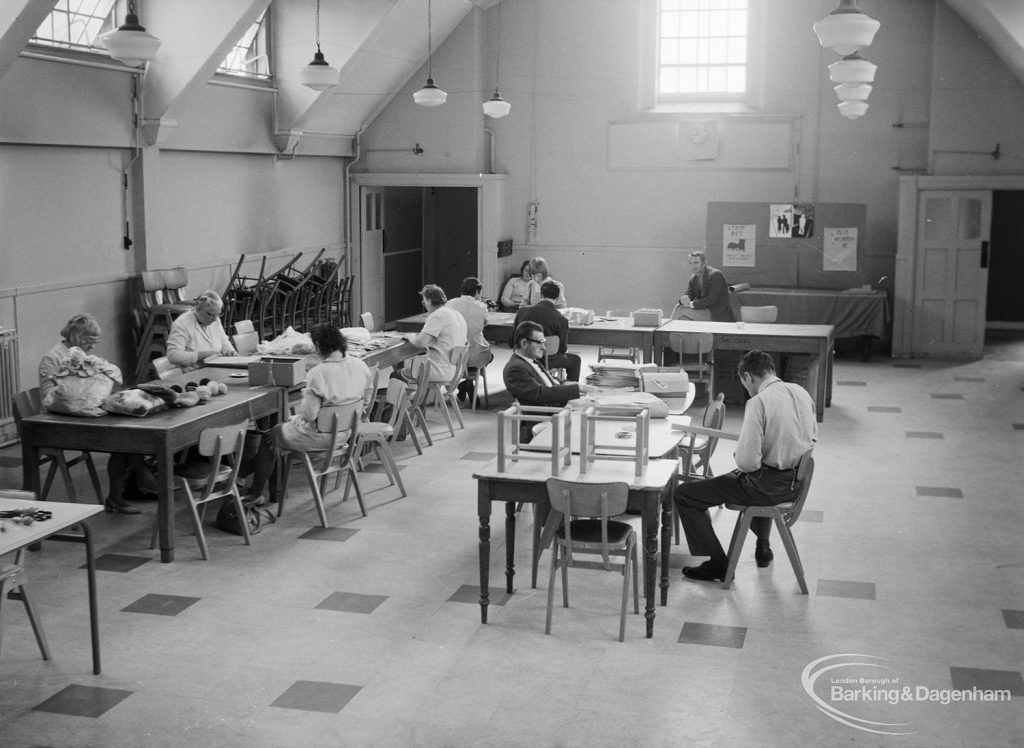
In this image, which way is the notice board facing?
toward the camera

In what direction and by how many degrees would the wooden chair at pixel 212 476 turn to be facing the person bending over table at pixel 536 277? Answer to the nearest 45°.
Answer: approximately 90° to its right

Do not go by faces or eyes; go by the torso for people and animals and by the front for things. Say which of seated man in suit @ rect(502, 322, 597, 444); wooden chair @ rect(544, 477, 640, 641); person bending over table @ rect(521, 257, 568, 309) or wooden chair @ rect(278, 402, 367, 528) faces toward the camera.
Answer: the person bending over table

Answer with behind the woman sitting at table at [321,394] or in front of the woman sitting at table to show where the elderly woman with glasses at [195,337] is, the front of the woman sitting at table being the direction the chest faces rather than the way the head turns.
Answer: in front

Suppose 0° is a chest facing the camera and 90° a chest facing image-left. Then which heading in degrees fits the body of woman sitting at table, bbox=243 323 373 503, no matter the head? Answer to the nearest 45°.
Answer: approximately 135°

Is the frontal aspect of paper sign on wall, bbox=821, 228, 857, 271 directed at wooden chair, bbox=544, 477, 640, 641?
yes

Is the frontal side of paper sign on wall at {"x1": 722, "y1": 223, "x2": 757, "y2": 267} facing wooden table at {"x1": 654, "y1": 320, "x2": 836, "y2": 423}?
yes

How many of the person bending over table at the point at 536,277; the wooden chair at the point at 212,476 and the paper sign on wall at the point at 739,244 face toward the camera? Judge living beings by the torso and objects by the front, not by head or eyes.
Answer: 2

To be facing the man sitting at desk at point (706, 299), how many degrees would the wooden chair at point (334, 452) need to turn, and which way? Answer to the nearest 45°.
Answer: approximately 90° to its right

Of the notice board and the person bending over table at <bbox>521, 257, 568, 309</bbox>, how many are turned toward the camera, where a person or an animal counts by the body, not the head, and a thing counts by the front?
2

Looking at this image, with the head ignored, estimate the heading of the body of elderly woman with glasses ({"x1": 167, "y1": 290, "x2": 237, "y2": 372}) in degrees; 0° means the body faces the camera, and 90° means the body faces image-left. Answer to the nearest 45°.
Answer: approximately 315°

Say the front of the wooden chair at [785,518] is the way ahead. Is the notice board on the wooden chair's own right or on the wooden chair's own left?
on the wooden chair's own right

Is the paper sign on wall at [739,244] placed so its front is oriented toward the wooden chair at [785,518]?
yes

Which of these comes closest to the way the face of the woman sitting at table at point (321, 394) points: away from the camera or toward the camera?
away from the camera

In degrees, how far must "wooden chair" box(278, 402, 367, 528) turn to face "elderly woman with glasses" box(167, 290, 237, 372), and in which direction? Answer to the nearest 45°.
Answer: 0° — it already faces them

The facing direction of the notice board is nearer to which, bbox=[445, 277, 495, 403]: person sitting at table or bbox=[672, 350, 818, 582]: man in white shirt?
the man in white shirt

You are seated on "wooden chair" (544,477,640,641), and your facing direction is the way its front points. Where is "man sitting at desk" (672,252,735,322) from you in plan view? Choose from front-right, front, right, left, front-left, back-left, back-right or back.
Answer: front

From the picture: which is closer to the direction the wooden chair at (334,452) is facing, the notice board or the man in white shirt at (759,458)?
the notice board

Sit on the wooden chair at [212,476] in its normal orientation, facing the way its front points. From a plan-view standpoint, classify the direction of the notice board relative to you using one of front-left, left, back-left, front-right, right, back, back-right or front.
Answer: right
